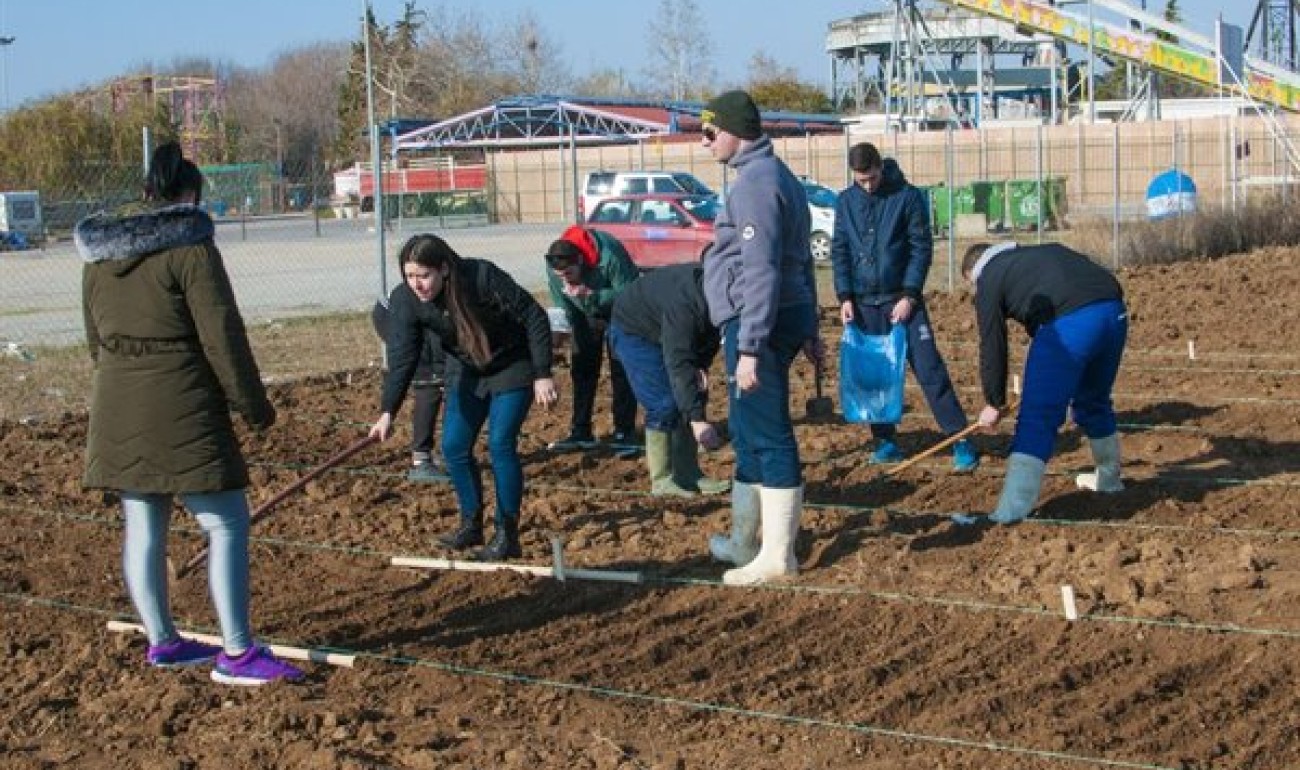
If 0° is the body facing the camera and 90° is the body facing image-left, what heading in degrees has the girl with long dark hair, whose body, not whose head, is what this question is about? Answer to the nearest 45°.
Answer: approximately 45°

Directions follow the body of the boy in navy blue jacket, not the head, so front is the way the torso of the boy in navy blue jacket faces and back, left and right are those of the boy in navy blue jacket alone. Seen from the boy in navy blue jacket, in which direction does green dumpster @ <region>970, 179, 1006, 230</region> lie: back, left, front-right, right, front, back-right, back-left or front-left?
back

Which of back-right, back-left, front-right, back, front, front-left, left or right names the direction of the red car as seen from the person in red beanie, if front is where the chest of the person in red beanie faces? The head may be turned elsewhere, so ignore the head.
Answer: back-right

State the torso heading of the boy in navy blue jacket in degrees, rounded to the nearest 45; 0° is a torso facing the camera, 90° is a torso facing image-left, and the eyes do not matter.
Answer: approximately 0°

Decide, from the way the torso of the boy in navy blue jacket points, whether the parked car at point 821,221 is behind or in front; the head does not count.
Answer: behind

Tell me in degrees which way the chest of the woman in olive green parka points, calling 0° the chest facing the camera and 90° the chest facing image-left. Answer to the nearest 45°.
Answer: approximately 225°

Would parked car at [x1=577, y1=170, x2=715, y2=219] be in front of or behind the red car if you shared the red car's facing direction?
behind
